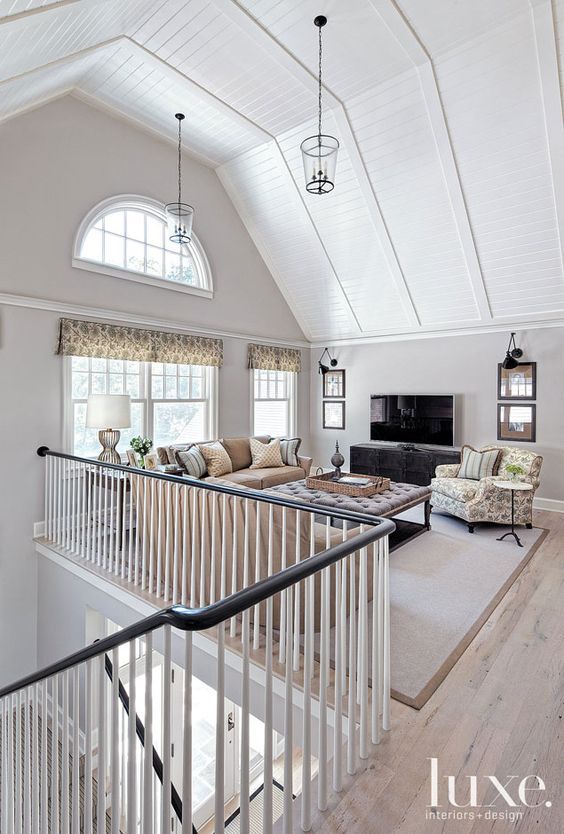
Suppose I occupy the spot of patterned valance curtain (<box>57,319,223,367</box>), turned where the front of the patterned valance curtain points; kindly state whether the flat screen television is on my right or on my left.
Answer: on my left

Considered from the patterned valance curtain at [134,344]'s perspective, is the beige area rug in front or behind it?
in front

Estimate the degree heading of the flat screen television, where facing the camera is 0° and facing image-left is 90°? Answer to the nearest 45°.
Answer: approximately 45°

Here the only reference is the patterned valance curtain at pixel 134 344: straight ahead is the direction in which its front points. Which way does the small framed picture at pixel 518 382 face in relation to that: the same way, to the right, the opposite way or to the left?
to the right

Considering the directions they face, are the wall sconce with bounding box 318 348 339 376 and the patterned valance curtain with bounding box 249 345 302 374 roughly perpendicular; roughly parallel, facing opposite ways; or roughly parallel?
roughly perpendicular

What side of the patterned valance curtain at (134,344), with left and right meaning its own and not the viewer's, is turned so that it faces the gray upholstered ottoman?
front

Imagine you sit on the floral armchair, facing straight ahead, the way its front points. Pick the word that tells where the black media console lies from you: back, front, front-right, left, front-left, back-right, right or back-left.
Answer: right

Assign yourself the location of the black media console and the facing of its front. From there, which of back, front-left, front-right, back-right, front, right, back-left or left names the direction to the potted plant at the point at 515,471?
left

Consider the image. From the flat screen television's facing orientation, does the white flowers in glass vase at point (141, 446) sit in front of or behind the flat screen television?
in front

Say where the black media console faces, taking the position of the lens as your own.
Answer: facing the viewer and to the left of the viewer

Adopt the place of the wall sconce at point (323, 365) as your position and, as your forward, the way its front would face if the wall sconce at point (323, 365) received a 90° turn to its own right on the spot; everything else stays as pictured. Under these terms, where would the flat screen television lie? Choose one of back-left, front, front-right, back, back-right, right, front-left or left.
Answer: back

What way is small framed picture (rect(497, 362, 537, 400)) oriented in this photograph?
toward the camera

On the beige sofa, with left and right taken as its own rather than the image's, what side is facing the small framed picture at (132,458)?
right

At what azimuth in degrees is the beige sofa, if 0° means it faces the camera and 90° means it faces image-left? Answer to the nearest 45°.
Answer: approximately 315°
